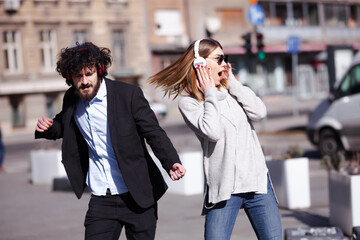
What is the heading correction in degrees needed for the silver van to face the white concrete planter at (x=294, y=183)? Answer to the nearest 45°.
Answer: approximately 90° to its left

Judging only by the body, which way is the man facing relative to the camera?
toward the camera

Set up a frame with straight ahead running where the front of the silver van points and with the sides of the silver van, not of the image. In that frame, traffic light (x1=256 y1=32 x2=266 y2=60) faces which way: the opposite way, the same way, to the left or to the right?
to the left

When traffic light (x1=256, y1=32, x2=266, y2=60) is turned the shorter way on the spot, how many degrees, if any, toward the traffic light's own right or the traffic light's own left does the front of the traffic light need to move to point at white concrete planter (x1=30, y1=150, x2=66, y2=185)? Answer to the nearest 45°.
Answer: approximately 45° to the traffic light's own right

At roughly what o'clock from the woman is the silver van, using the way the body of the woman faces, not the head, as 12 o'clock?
The silver van is roughly at 8 o'clock from the woman.

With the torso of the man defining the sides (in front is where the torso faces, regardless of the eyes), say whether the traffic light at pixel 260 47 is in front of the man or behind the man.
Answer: behind

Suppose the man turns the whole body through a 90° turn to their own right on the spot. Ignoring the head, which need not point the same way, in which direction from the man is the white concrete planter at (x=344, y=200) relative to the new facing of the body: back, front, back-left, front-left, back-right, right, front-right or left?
back-right

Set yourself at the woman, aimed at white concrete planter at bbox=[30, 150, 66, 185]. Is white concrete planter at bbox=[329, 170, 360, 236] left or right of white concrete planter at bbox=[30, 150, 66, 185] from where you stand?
right

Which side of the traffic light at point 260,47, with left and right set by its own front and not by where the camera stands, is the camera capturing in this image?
front

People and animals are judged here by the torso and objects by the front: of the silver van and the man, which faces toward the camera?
the man

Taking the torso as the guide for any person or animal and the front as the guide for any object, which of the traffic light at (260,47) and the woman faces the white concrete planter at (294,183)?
the traffic light

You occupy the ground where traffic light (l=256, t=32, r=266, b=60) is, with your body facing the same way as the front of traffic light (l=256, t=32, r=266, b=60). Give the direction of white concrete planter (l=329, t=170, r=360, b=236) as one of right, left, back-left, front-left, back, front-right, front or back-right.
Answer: front

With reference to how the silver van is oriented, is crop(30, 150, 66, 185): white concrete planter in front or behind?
in front

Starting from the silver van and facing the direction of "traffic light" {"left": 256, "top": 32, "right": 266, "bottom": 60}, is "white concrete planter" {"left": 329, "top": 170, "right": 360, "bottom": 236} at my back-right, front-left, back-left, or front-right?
back-left

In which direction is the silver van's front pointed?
to the viewer's left
